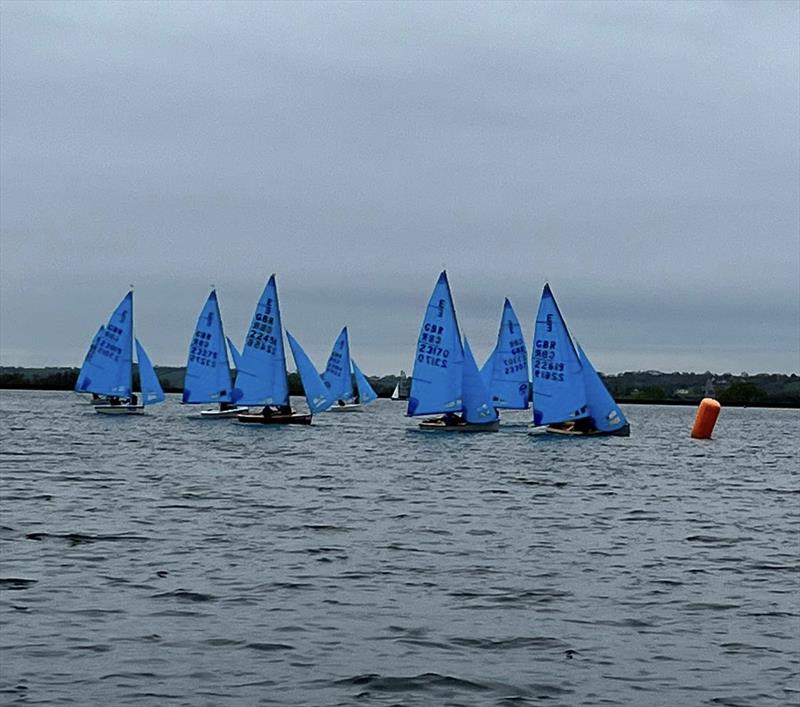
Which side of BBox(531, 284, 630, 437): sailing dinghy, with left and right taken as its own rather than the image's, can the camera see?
right

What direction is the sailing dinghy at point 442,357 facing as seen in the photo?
to the viewer's right

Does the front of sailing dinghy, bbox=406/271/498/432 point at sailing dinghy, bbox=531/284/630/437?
yes

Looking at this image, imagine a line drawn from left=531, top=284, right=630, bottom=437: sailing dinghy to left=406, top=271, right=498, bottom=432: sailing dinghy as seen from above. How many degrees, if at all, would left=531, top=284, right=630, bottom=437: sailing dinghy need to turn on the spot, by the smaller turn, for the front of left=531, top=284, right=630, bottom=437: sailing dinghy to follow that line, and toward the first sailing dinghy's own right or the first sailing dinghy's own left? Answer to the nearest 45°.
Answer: approximately 180°

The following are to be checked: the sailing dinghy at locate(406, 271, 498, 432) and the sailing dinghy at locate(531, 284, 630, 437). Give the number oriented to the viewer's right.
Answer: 2
